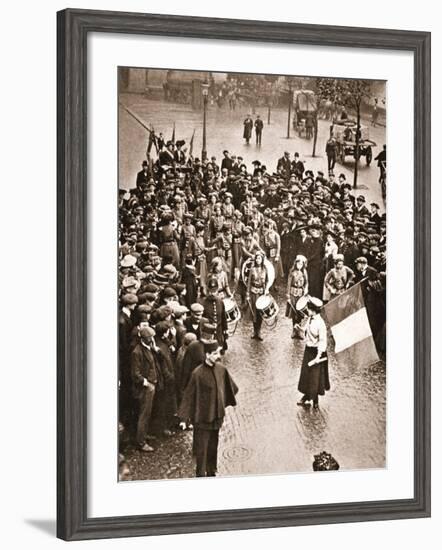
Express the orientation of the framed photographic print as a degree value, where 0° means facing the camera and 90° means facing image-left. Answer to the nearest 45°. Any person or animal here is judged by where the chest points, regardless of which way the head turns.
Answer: approximately 315°
